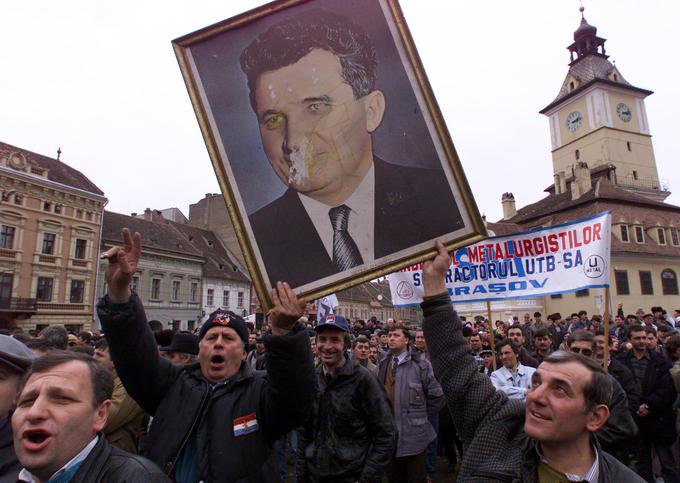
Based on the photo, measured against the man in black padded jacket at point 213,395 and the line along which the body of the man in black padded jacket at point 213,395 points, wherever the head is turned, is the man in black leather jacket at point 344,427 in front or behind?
behind

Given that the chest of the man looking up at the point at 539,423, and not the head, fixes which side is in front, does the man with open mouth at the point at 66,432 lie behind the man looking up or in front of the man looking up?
in front

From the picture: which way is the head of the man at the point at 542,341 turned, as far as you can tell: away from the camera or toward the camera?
toward the camera

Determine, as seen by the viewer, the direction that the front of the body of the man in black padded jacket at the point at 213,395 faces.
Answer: toward the camera

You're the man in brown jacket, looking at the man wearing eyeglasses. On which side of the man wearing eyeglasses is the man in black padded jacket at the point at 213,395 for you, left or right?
right

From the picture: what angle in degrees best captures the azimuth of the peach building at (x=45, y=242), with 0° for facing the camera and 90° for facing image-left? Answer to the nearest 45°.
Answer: approximately 315°

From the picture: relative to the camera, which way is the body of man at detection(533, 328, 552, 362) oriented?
toward the camera

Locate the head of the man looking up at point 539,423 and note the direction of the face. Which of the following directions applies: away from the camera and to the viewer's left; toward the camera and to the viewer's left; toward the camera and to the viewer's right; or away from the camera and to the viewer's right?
toward the camera and to the viewer's left

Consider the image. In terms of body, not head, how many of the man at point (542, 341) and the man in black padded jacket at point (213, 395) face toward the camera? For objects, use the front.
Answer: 2

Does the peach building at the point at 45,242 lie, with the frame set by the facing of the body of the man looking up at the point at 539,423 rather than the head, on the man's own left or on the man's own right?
on the man's own right

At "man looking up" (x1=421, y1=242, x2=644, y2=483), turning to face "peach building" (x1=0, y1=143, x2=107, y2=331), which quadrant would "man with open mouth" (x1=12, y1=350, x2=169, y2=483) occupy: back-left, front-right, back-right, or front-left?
front-left

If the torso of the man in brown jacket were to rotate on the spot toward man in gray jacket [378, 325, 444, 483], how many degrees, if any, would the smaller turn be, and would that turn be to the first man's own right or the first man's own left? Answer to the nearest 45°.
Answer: approximately 135° to the first man's own left

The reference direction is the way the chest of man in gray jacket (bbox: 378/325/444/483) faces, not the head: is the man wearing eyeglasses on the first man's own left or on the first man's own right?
on the first man's own left
